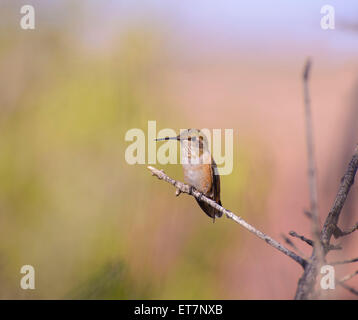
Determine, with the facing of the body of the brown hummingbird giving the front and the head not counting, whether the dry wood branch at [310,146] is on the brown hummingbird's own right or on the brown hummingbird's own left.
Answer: on the brown hummingbird's own left

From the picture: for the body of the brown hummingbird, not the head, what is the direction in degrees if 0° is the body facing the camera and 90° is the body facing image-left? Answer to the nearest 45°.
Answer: approximately 45°

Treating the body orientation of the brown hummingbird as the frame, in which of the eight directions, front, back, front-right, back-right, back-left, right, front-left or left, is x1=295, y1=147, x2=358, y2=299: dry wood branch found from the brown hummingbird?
back-left
